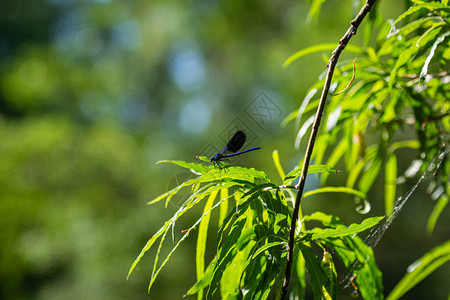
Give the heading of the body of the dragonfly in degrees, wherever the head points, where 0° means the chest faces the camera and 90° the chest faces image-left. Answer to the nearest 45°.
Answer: approximately 90°
